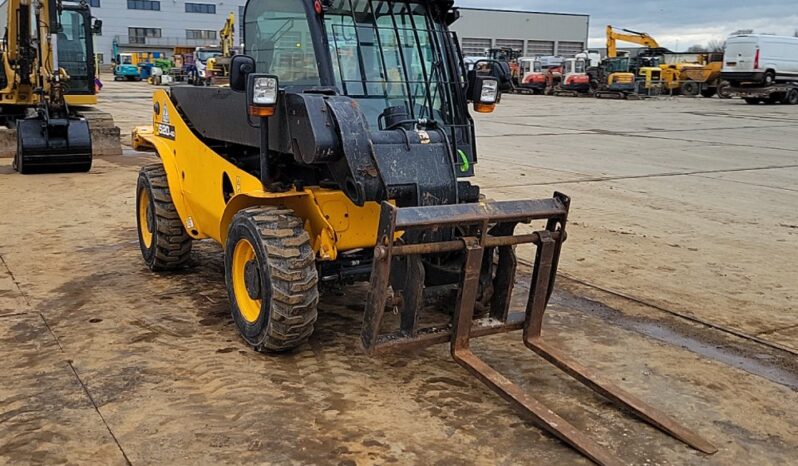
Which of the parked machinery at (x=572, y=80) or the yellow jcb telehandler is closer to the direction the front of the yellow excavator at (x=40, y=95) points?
the yellow jcb telehandler

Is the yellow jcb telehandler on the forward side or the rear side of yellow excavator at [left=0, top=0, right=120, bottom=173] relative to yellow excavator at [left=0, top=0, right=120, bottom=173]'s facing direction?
on the forward side

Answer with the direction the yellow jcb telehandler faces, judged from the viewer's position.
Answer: facing the viewer and to the right of the viewer

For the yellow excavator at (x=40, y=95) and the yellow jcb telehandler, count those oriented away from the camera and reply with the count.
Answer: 0

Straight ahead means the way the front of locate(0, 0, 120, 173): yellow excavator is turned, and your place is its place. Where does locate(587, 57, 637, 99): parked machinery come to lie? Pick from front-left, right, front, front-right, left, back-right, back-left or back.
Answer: back-left

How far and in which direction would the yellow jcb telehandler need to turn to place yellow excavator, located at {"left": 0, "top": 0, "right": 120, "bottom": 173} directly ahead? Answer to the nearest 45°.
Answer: approximately 180°

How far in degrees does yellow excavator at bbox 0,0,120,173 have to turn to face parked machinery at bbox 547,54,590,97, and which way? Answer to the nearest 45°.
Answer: approximately 135° to its left

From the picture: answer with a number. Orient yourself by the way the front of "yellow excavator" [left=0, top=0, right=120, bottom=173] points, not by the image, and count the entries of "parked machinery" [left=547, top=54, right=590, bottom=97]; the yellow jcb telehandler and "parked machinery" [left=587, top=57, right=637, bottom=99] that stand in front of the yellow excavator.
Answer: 1

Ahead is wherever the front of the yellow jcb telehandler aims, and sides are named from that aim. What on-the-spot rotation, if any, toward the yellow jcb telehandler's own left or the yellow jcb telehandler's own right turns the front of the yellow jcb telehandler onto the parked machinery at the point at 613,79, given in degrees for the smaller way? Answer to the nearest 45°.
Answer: approximately 135° to the yellow jcb telehandler's own left

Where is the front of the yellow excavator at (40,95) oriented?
toward the camera
